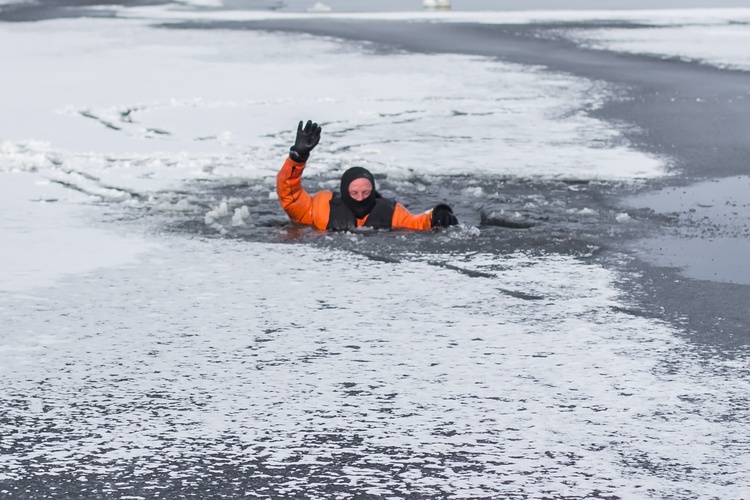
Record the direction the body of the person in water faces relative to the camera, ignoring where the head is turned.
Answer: toward the camera

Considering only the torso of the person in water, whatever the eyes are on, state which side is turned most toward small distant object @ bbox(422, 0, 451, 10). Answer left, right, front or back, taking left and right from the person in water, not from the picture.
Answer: back

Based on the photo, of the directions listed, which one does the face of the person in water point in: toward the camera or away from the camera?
toward the camera
